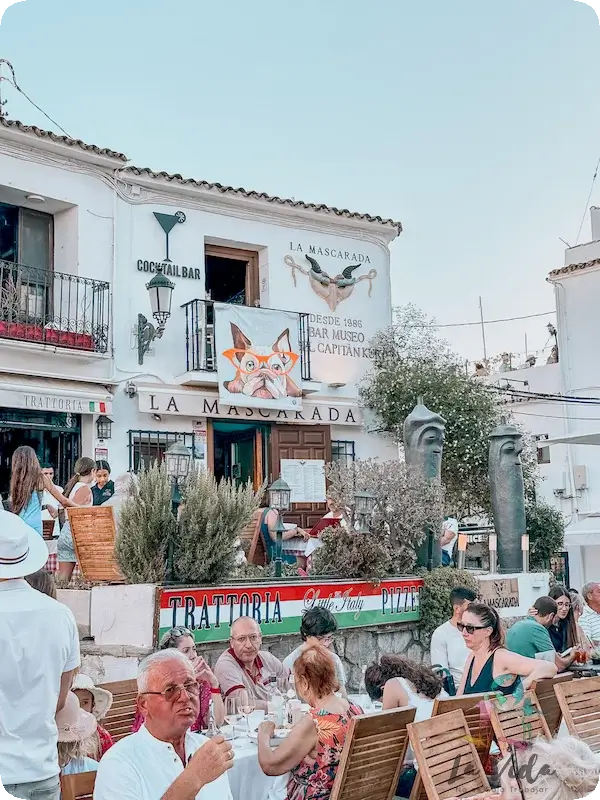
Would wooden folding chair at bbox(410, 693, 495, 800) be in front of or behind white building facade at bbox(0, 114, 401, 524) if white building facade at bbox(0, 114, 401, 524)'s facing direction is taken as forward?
in front

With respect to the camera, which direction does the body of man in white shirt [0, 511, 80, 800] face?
away from the camera

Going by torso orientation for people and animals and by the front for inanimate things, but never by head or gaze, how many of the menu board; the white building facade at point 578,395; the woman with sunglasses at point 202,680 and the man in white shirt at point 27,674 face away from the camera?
1

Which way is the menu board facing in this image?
toward the camera

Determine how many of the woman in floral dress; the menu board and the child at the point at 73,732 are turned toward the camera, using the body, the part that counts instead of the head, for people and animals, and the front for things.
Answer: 1

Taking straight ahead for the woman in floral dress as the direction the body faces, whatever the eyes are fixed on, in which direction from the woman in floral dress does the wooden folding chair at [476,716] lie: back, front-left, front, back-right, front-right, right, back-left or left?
right

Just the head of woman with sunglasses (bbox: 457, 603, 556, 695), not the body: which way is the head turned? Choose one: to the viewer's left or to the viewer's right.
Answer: to the viewer's left

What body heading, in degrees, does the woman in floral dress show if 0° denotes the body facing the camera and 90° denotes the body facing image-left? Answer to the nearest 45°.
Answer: approximately 135°

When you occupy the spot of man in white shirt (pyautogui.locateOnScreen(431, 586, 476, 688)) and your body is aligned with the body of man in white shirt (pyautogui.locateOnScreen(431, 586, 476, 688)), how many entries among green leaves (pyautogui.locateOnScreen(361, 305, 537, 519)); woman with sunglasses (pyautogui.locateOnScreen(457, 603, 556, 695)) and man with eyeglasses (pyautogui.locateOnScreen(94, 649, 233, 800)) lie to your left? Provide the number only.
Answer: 1

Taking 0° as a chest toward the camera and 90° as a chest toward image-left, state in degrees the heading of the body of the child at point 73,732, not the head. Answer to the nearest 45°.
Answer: approximately 180°

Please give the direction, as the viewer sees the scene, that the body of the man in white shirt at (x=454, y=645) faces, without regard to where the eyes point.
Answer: to the viewer's right

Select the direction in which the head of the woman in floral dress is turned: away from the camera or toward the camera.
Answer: away from the camera

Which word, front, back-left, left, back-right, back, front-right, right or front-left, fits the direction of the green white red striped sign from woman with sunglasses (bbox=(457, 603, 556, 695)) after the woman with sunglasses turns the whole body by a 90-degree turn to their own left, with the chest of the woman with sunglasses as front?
back

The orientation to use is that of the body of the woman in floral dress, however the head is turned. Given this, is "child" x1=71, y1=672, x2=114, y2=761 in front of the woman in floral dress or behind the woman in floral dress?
in front
